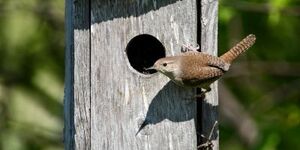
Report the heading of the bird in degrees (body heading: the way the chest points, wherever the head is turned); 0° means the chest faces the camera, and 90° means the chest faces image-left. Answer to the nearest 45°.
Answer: approximately 90°

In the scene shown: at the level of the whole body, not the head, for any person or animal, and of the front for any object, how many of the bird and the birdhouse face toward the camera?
1

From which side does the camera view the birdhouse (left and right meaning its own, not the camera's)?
front

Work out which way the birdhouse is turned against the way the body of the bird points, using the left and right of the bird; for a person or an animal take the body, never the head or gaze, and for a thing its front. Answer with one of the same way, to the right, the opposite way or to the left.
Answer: to the left
